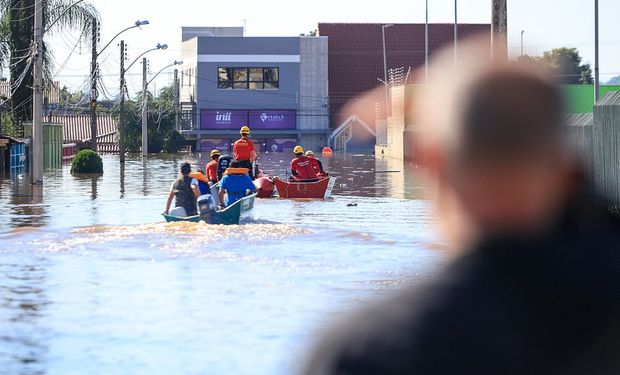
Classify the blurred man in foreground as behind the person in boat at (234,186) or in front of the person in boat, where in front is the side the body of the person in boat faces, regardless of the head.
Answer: behind

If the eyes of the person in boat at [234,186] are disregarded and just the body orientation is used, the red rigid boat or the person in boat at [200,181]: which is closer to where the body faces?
the red rigid boat

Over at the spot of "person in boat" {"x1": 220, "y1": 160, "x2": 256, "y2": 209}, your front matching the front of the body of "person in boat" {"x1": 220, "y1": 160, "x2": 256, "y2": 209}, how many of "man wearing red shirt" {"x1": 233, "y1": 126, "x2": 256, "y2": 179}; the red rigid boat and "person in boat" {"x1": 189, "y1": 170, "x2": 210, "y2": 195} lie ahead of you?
2

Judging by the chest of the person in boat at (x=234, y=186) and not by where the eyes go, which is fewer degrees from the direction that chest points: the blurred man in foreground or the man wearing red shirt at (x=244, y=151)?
the man wearing red shirt

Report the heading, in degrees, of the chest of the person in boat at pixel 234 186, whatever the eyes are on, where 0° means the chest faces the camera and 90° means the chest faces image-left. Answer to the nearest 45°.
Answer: approximately 180°

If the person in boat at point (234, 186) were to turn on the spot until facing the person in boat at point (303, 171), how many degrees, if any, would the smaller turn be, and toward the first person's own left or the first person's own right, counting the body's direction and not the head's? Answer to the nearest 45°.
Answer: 0° — they already face them

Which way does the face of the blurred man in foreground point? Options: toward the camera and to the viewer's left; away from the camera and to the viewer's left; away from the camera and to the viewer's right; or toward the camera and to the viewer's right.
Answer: away from the camera and to the viewer's left

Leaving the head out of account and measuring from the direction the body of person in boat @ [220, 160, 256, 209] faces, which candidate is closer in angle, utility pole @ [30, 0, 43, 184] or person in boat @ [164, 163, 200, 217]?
the utility pole
